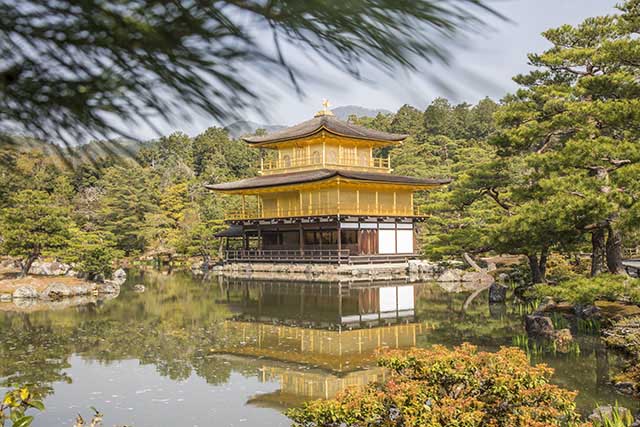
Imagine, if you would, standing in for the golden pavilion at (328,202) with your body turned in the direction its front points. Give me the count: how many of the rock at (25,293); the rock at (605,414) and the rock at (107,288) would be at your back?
0

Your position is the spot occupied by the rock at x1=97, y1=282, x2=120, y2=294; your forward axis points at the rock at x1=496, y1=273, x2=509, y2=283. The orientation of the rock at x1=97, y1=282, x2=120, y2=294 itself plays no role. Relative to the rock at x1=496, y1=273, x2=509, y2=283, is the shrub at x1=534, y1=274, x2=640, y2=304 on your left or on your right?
right

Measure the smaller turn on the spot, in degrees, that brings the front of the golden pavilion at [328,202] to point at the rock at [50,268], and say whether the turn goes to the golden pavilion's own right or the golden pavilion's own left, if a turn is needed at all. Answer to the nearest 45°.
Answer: approximately 45° to the golden pavilion's own right

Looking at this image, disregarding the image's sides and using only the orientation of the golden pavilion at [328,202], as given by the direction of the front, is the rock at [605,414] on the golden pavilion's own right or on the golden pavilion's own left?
on the golden pavilion's own left

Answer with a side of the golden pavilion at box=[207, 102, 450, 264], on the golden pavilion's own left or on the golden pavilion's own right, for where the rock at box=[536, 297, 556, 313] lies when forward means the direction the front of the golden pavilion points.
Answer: on the golden pavilion's own left

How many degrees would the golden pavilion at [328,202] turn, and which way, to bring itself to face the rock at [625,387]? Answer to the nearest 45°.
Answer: approximately 45° to its left

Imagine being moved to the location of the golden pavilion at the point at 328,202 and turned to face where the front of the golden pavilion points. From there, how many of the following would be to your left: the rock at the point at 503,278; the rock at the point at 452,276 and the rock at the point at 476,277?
3

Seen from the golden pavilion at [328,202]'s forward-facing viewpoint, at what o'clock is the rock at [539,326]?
The rock is roughly at 10 o'clock from the golden pavilion.

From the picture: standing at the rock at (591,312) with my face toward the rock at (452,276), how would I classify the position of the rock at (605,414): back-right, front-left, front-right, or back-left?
back-left

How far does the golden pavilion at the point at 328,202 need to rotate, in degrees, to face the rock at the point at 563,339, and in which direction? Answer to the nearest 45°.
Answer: approximately 45° to its left

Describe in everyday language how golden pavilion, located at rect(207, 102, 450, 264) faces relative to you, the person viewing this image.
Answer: facing the viewer and to the left of the viewer

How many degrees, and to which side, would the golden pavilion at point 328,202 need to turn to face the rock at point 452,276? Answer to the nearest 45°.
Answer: approximately 90° to its left

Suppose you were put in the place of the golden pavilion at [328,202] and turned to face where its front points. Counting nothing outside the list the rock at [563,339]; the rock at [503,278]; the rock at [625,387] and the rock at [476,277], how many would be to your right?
0

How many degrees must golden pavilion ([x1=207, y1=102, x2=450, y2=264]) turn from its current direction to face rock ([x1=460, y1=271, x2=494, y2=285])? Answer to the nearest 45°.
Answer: approximately 90° to its left

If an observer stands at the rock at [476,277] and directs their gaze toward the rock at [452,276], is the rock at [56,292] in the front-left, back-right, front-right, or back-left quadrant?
front-left

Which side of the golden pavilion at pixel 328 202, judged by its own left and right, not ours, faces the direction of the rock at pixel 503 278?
left
